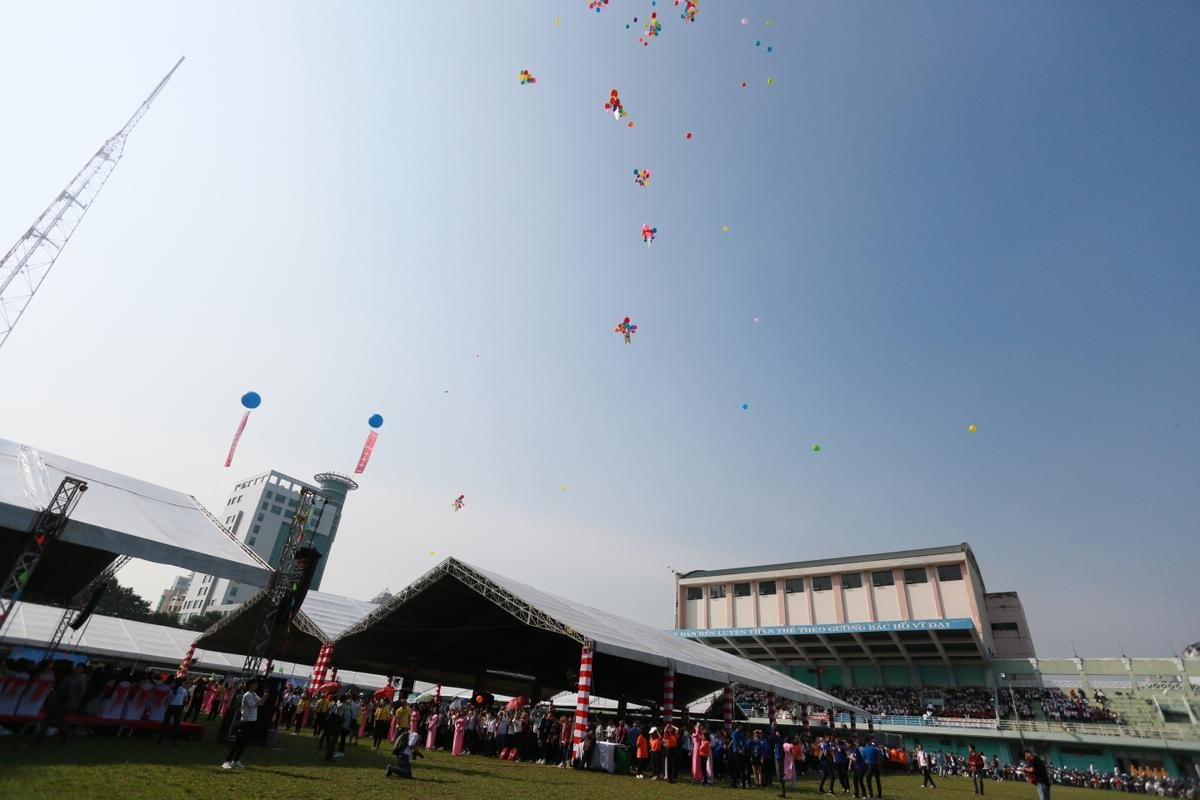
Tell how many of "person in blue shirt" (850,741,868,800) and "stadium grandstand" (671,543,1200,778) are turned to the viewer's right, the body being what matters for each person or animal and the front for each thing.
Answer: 0

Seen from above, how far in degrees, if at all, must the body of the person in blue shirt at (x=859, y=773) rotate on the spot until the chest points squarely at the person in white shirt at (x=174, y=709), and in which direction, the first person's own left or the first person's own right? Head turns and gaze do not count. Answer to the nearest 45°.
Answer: approximately 45° to the first person's own left

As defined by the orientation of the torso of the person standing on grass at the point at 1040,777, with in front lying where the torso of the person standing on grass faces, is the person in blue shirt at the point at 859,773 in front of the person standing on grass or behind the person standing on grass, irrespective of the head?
in front

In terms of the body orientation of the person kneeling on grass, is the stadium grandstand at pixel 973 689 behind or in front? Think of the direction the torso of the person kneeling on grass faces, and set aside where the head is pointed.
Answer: in front

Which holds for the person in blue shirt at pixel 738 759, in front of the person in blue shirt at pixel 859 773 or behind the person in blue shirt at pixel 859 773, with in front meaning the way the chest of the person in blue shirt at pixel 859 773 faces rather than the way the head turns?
in front

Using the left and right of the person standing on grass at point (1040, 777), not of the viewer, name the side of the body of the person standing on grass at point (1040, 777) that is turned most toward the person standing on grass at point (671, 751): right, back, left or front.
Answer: front
